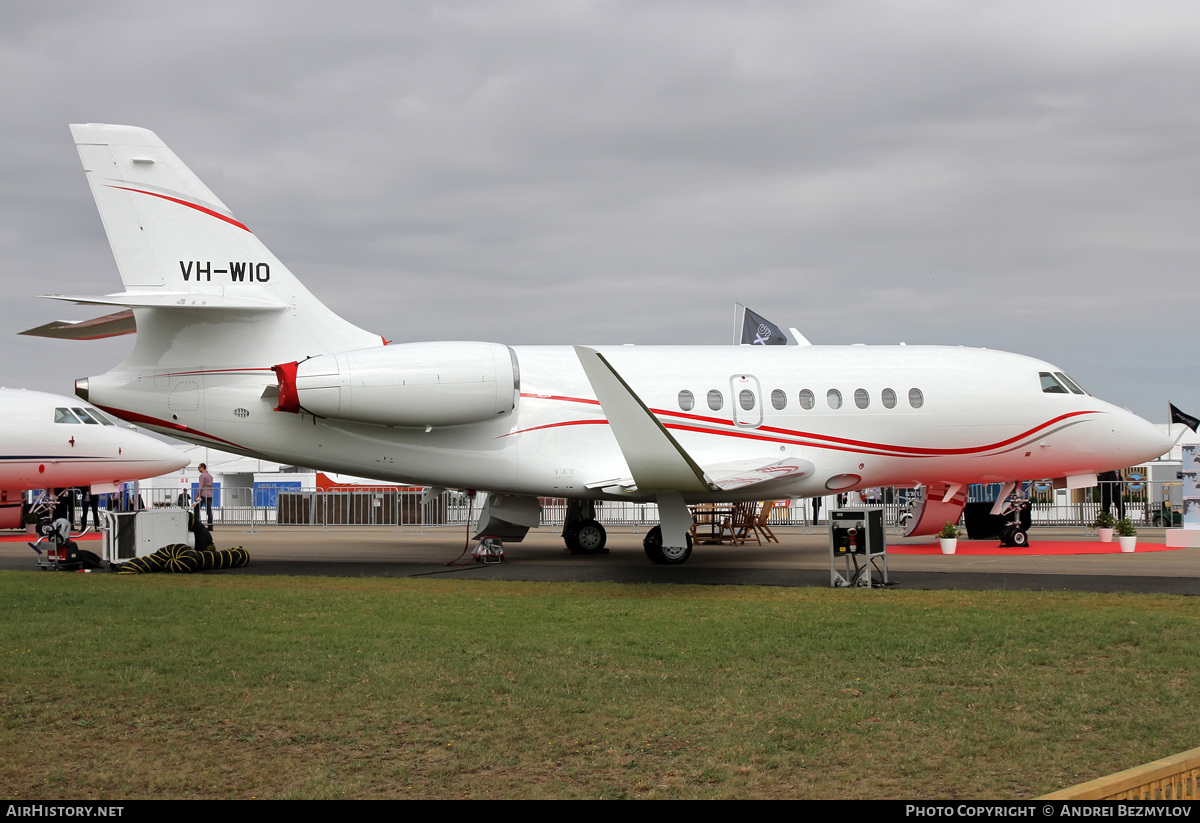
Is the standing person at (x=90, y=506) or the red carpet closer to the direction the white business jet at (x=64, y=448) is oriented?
the red carpet

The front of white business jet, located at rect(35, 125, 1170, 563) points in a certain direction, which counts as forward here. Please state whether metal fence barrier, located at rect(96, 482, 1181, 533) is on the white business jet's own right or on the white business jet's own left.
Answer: on the white business jet's own left

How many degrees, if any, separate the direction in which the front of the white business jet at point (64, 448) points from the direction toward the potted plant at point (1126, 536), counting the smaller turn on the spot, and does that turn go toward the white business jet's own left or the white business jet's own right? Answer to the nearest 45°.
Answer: approximately 45° to the white business jet's own right

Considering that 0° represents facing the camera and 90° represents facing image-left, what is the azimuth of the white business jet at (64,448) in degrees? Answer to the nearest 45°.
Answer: approximately 270°

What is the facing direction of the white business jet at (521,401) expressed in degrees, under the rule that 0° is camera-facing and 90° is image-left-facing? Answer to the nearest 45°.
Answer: approximately 270°

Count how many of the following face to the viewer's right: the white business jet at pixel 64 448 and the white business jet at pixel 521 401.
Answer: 2

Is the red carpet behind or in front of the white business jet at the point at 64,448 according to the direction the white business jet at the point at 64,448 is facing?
in front

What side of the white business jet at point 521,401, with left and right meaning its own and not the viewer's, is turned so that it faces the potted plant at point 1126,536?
front
